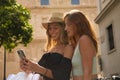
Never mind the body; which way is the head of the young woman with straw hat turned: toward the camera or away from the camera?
toward the camera

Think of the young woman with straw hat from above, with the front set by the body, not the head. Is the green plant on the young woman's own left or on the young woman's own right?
on the young woman's own right

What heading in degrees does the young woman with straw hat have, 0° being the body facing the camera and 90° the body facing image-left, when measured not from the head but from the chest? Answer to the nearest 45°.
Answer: approximately 45°
